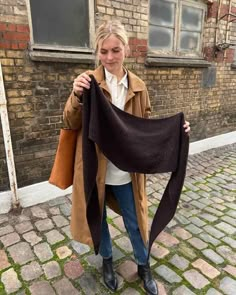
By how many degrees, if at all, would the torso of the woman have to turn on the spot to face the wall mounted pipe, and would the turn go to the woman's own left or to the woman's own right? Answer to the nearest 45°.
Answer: approximately 135° to the woman's own right

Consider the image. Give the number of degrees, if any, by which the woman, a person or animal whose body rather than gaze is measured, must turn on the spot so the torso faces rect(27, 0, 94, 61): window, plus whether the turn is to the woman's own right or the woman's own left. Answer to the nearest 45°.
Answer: approximately 180°

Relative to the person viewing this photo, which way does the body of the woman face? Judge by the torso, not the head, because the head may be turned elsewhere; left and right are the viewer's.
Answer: facing the viewer

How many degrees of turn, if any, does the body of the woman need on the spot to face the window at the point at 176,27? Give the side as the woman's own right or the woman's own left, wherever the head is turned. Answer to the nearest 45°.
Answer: approximately 180°
